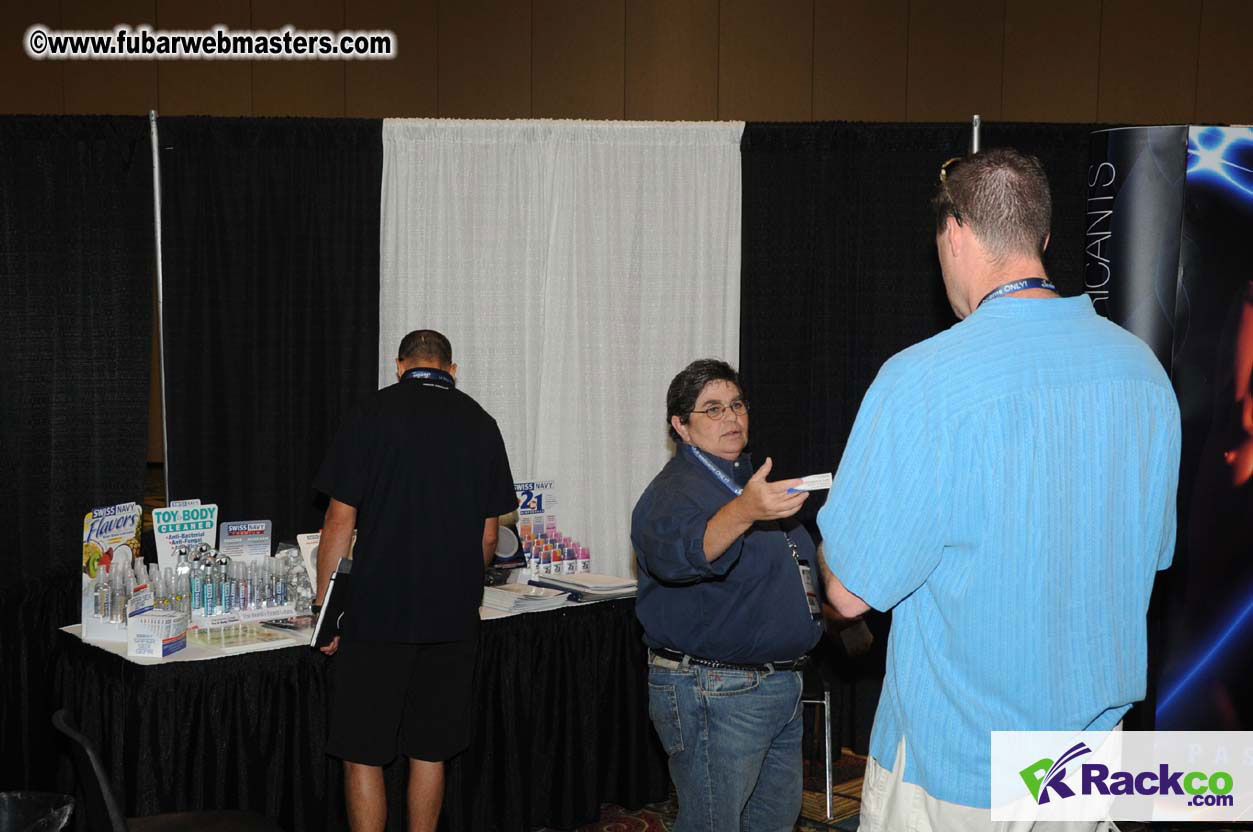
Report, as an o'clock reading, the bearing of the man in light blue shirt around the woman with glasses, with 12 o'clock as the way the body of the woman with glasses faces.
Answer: The man in light blue shirt is roughly at 1 o'clock from the woman with glasses.

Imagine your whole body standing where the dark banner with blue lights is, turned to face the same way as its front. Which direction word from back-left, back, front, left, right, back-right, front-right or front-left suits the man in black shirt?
front-right

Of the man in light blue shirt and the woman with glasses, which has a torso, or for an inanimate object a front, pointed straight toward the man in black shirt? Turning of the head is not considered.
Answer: the man in light blue shirt

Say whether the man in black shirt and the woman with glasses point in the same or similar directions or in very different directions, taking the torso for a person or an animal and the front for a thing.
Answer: very different directions

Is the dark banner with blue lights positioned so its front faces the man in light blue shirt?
yes

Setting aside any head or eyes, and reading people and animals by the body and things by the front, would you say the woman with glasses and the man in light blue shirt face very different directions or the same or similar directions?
very different directions

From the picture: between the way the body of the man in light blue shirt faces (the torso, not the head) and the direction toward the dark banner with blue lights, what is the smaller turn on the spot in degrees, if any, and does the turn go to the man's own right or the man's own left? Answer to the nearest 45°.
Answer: approximately 45° to the man's own right

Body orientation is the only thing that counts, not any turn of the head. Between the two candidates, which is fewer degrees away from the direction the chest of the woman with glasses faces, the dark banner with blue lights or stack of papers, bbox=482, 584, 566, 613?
the dark banner with blue lights

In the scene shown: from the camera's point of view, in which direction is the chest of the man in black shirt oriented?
away from the camera

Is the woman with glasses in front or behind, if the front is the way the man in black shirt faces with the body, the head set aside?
behind

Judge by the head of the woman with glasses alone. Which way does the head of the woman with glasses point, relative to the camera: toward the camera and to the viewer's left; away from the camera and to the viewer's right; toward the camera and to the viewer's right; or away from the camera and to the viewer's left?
toward the camera and to the viewer's right

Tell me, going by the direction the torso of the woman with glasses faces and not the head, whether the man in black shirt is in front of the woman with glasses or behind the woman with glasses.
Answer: behind

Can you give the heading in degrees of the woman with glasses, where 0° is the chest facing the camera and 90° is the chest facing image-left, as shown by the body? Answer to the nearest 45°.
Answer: approximately 315°

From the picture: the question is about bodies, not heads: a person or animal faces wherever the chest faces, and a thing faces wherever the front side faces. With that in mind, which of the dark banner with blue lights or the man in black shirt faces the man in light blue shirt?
the dark banner with blue lights

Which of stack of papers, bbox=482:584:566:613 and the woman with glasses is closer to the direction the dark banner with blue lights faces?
the woman with glasses

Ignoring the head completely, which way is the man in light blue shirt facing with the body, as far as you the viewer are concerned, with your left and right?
facing away from the viewer and to the left of the viewer

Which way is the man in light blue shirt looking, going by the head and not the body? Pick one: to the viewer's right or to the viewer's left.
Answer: to the viewer's left

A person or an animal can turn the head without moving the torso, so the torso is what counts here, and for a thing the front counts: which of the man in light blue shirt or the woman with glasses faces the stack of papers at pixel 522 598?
the man in light blue shirt
